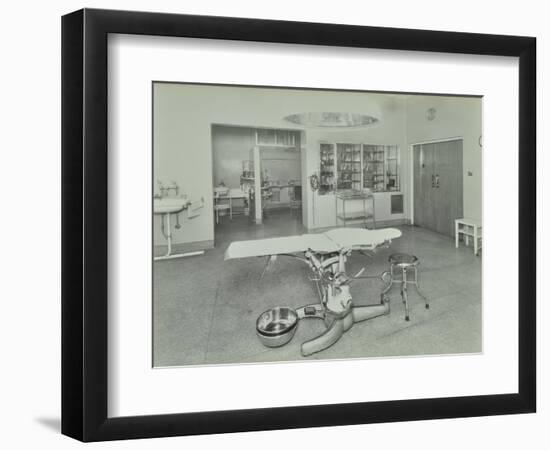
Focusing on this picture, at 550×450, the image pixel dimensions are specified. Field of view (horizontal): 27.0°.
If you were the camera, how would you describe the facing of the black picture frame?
facing the viewer and to the right of the viewer
